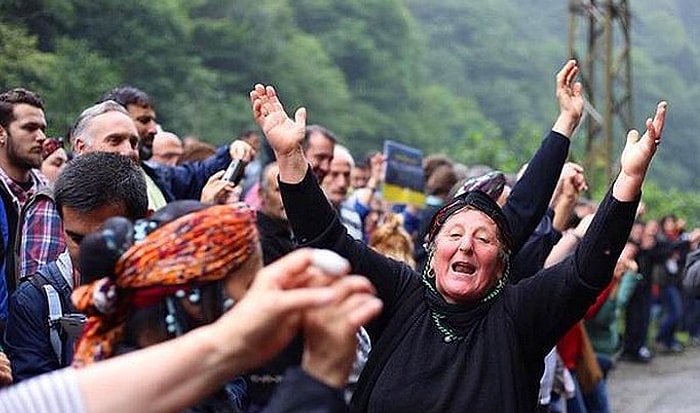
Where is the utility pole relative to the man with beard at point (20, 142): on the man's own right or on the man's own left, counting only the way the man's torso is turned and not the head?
on the man's own left

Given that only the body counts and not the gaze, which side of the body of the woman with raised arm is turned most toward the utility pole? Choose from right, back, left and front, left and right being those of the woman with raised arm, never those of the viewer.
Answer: back

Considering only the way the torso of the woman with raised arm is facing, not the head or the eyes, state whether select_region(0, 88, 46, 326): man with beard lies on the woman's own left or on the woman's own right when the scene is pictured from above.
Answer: on the woman's own right

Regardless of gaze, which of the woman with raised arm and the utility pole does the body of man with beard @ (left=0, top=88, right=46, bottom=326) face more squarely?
the woman with raised arm
